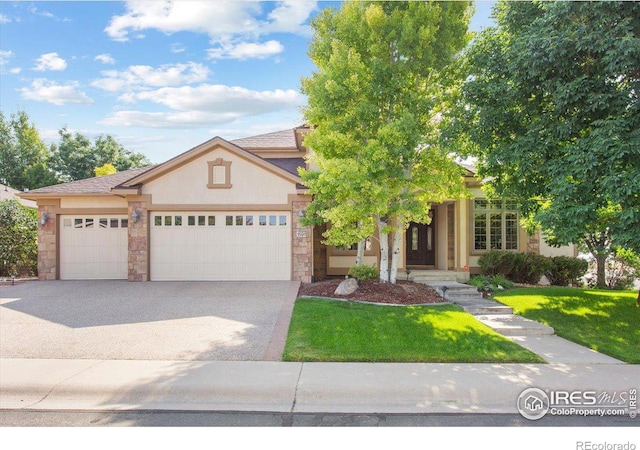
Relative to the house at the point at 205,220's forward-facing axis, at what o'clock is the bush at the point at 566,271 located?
The bush is roughly at 9 o'clock from the house.

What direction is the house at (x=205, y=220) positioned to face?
toward the camera

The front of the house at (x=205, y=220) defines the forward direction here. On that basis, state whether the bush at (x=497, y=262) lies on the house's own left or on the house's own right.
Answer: on the house's own left

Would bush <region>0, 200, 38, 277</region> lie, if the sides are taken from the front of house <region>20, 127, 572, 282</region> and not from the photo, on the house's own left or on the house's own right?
on the house's own right

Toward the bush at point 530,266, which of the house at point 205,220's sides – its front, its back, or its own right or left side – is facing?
left

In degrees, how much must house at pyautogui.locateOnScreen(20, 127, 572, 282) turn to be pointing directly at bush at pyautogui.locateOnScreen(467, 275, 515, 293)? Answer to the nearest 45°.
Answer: approximately 90° to its left

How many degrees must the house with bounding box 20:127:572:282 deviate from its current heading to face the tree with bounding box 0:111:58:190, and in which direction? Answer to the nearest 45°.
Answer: approximately 135° to its right

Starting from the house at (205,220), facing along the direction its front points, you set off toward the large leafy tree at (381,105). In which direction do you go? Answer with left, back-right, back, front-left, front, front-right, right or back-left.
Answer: front-left

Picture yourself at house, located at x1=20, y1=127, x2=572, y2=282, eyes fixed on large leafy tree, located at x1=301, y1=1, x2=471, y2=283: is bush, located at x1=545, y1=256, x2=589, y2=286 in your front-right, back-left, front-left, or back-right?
front-left
